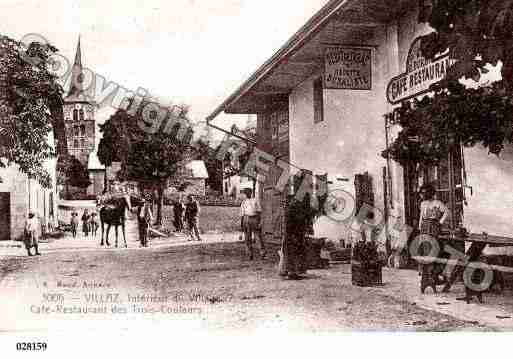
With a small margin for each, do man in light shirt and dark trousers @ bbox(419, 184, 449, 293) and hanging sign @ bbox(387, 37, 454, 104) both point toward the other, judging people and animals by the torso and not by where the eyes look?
no

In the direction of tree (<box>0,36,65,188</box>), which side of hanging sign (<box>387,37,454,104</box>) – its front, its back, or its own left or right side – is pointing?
front

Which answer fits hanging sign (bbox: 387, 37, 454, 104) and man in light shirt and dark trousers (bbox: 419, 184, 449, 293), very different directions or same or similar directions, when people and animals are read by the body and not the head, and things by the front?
same or similar directions

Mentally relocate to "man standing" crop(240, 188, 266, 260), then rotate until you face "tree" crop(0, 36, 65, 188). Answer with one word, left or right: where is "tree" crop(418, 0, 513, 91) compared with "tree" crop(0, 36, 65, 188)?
left

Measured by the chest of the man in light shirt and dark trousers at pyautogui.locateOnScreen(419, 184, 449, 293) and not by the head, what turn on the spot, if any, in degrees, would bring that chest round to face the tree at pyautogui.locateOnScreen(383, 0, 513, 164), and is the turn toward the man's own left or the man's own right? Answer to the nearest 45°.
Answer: approximately 45° to the man's own left

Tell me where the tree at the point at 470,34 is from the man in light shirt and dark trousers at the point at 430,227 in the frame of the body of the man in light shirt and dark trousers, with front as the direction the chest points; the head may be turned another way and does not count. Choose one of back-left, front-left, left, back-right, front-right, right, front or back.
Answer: front-left

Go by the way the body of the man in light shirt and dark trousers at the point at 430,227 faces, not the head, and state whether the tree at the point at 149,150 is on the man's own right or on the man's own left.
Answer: on the man's own right

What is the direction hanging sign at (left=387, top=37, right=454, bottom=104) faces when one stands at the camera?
facing the viewer and to the left of the viewer

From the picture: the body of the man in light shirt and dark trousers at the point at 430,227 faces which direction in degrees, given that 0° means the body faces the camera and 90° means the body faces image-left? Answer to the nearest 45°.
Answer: approximately 45°

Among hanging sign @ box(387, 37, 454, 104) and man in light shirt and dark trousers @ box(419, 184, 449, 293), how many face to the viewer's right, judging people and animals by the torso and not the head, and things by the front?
0
